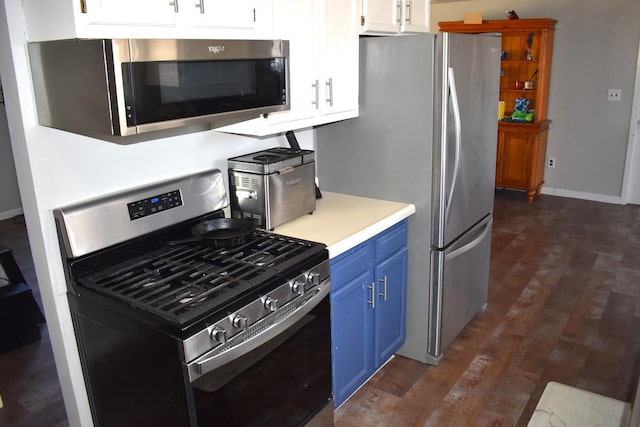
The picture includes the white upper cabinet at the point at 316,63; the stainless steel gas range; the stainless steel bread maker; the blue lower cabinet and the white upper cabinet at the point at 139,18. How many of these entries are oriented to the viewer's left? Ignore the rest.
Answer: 0

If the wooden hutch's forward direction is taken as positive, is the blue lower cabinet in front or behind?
in front

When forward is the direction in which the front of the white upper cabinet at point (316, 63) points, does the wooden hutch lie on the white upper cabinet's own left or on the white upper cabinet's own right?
on the white upper cabinet's own left

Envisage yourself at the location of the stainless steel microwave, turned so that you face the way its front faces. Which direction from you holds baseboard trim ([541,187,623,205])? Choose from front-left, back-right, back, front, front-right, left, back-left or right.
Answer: left

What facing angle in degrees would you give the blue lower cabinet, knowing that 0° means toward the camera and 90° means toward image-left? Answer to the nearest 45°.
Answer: approximately 315°

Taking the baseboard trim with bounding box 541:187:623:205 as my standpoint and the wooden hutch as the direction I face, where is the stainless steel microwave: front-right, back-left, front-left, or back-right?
front-left

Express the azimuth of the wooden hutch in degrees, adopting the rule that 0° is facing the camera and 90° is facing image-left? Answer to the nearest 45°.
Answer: approximately 45°

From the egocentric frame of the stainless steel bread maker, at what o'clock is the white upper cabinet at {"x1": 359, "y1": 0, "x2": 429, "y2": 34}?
The white upper cabinet is roughly at 9 o'clock from the stainless steel bread maker.

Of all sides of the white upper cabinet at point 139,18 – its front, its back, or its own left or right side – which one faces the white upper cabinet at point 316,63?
left

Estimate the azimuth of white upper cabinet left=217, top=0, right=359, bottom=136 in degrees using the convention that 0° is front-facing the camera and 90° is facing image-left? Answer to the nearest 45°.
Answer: approximately 315°

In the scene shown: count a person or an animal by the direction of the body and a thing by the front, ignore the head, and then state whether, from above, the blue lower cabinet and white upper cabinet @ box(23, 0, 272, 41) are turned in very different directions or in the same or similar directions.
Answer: same or similar directions

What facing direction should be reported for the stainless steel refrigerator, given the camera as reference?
facing the viewer and to the right of the viewer

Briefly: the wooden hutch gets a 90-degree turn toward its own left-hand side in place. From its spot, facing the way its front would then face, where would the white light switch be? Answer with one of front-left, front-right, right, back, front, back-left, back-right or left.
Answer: front-left

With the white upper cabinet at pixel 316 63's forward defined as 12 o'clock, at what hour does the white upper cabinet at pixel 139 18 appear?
the white upper cabinet at pixel 139 18 is roughly at 3 o'clock from the white upper cabinet at pixel 316 63.

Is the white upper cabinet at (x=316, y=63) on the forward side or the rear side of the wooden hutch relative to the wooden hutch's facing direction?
on the forward side

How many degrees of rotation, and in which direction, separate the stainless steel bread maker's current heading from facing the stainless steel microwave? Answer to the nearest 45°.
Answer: approximately 90° to its right
